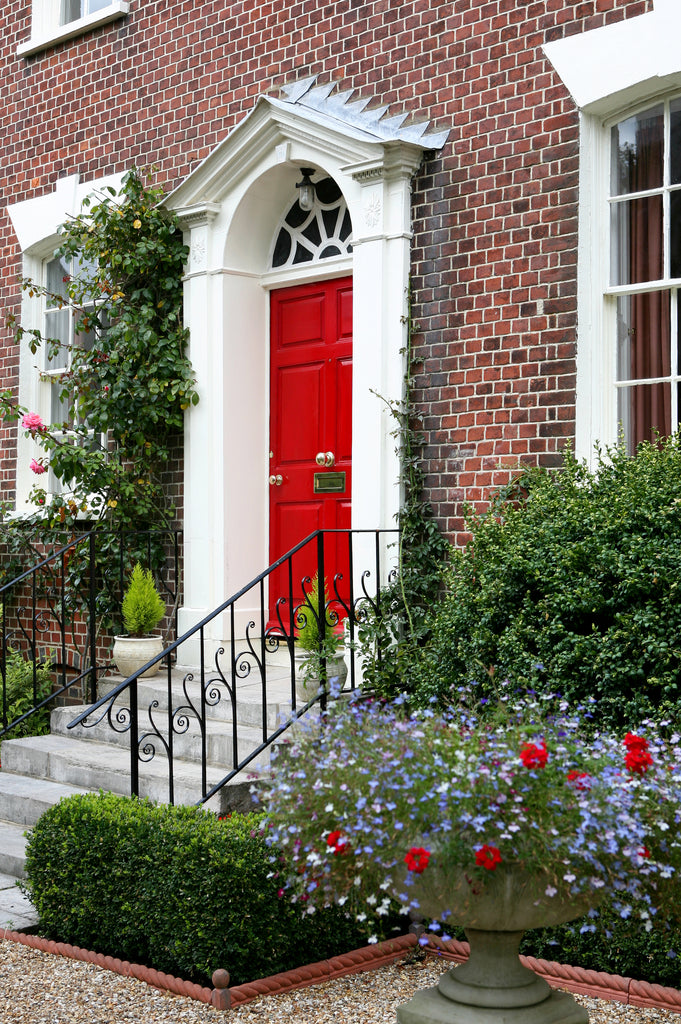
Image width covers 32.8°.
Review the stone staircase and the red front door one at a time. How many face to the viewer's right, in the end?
0

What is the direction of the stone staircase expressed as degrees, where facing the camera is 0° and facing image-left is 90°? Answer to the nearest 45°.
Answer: approximately 45°

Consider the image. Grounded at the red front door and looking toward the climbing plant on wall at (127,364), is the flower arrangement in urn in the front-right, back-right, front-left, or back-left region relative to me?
back-left

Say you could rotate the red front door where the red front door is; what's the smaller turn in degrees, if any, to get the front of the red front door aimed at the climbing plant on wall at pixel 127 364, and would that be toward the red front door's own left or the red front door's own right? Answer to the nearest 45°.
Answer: approximately 45° to the red front door's own right

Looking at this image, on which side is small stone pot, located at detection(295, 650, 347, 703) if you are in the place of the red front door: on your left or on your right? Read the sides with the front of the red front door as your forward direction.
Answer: on your left
